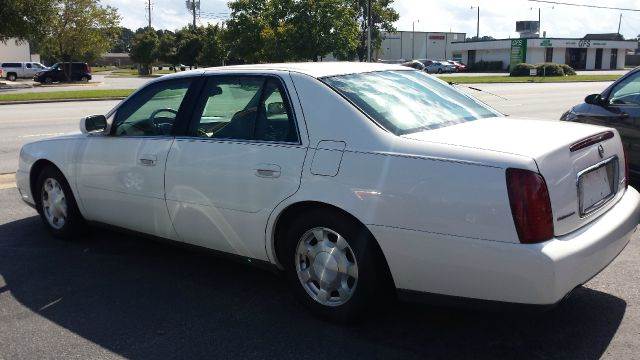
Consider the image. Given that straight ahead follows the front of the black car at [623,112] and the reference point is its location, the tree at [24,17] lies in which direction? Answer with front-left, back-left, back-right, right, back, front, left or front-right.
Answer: front

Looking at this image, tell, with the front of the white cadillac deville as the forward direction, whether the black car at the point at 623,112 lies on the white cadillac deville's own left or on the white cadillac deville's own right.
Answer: on the white cadillac deville's own right

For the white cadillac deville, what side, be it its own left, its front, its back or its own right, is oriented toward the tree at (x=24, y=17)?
front

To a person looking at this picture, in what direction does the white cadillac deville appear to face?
facing away from the viewer and to the left of the viewer

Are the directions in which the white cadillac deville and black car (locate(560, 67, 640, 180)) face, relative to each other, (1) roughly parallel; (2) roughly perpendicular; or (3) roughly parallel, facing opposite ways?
roughly parallel

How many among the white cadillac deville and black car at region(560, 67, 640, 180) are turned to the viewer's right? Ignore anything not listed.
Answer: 0

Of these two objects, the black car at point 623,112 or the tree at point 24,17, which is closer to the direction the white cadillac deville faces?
the tree

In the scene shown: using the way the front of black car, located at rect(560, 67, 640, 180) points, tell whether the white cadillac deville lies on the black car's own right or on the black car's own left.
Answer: on the black car's own left

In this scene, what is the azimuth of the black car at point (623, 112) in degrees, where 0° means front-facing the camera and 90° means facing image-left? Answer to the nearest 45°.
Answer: approximately 135°
